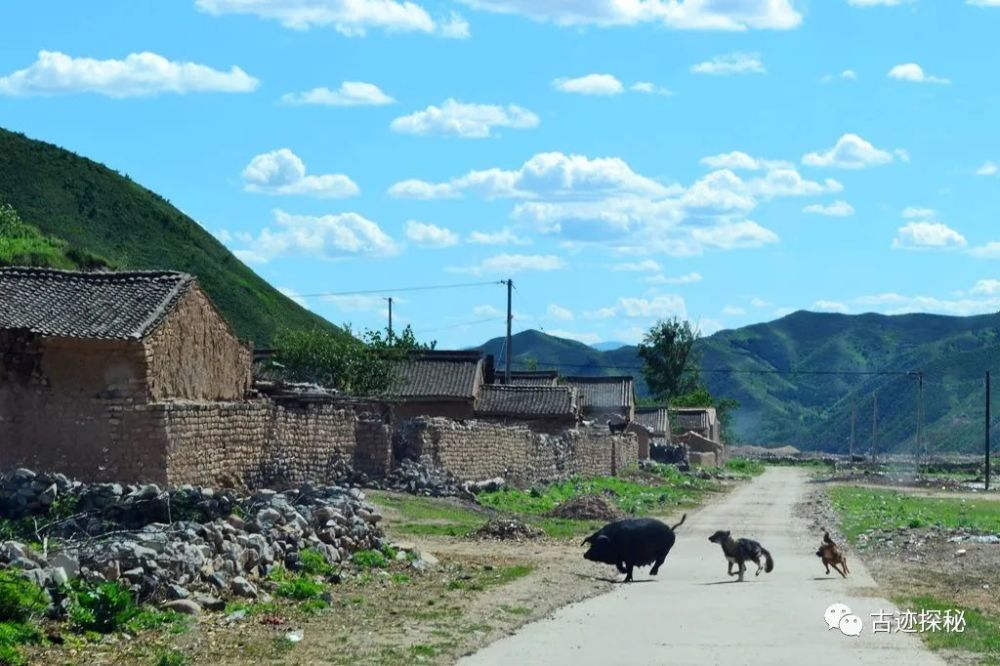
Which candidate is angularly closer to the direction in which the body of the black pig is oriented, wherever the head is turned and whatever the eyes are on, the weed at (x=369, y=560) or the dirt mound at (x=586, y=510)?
the weed

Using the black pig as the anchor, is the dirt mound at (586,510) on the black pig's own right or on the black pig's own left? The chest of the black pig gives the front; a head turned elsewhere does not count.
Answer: on the black pig's own right

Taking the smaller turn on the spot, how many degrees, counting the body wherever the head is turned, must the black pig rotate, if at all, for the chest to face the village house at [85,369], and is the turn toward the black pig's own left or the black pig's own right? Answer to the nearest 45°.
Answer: approximately 45° to the black pig's own right

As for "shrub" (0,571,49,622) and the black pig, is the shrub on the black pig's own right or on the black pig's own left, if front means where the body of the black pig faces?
on the black pig's own left

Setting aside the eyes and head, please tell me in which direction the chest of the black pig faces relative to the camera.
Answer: to the viewer's left
